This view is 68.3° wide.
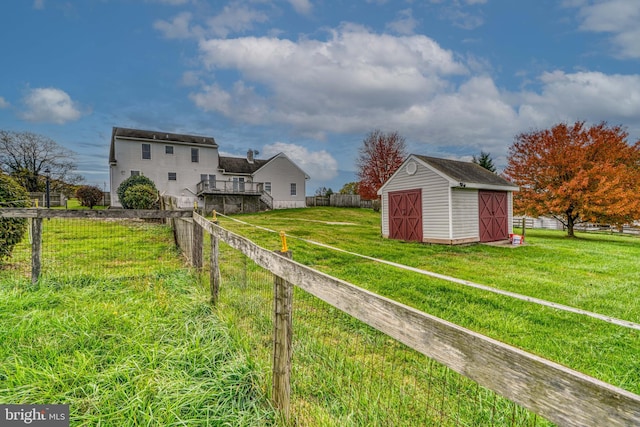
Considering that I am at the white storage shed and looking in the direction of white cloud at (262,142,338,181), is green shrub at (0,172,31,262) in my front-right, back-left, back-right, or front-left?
back-left

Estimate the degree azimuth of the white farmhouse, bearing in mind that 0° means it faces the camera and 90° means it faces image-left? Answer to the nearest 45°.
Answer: approximately 180°
